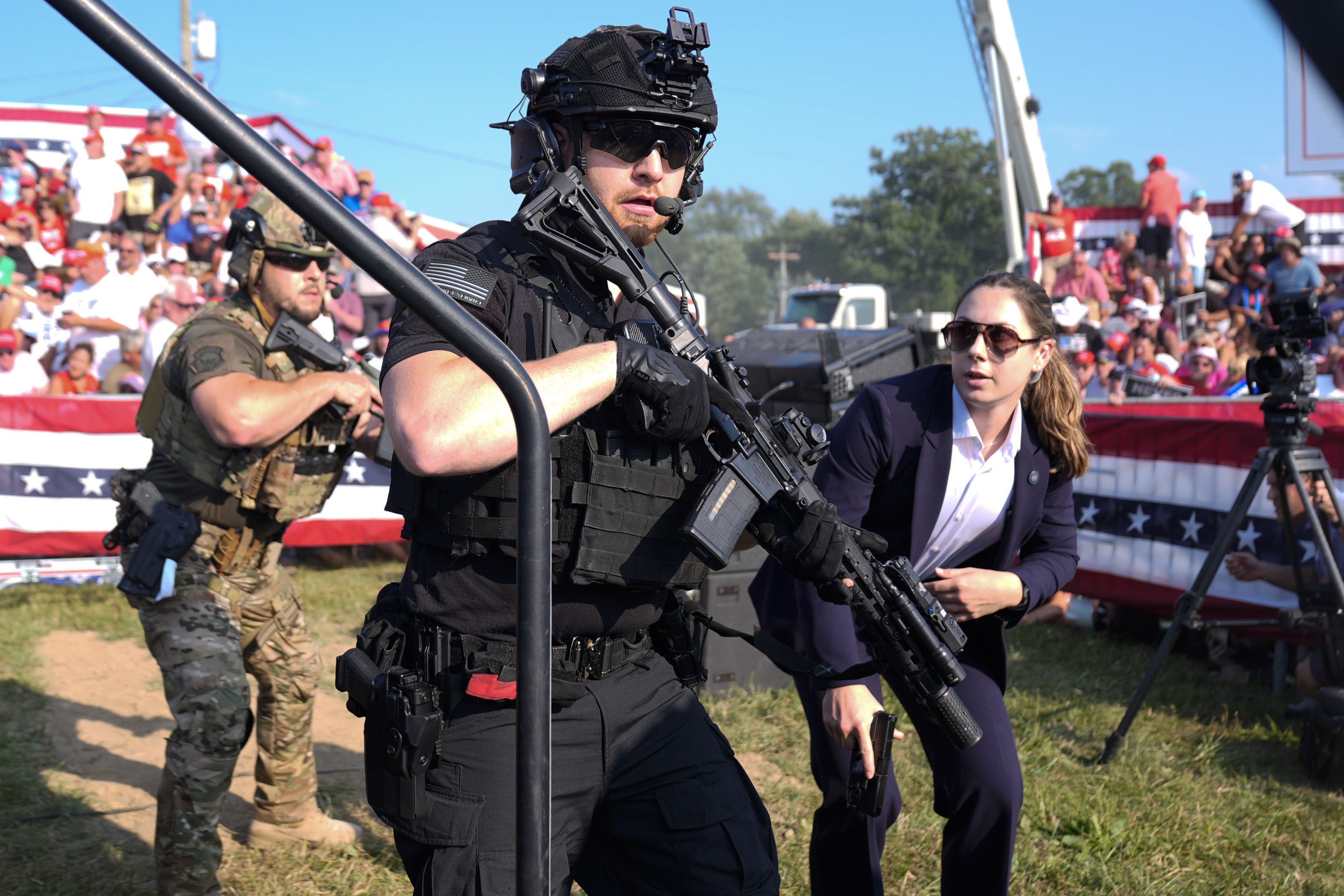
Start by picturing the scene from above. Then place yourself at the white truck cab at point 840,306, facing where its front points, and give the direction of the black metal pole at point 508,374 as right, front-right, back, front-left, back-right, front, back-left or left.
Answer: front-left

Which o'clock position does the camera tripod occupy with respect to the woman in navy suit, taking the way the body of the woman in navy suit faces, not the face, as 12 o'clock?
The camera tripod is roughly at 7 o'clock from the woman in navy suit.

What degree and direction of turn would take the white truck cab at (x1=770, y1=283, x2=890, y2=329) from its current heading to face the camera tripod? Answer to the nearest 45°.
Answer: approximately 45° to its left

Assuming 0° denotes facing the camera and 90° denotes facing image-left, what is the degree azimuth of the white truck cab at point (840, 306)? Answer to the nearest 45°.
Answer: approximately 45°

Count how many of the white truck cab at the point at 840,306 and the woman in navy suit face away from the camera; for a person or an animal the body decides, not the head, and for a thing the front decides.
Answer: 0

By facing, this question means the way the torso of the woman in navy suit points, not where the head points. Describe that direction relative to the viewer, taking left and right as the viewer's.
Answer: facing the viewer

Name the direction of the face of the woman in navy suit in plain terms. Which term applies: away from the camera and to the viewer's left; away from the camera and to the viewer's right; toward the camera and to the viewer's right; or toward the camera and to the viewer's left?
toward the camera and to the viewer's left

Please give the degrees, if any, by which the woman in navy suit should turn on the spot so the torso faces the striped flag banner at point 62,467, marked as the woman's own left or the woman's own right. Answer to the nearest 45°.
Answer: approximately 135° to the woman's own right

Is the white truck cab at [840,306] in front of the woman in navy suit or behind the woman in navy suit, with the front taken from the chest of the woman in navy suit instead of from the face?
behind
